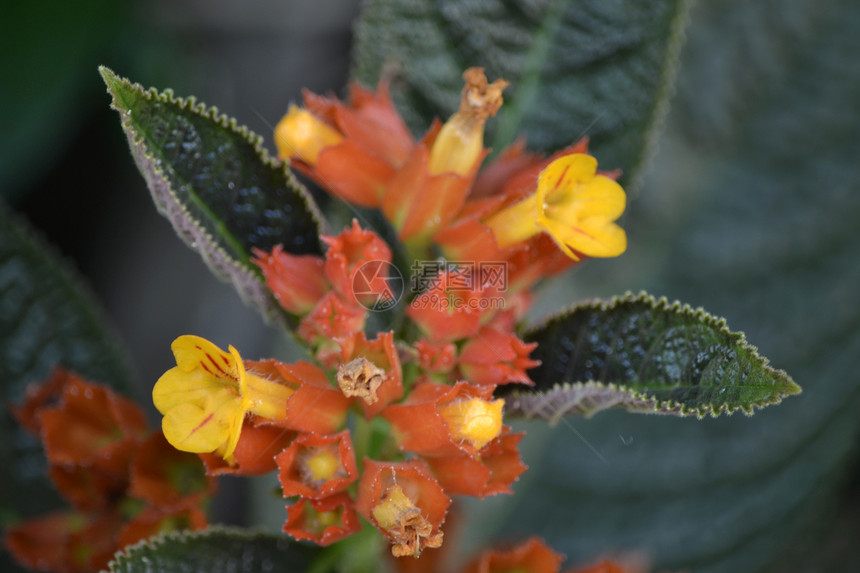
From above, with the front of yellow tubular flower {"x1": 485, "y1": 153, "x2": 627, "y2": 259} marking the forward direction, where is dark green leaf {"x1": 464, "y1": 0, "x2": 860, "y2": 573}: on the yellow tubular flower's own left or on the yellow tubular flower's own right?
on the yellow tubular flower's own left

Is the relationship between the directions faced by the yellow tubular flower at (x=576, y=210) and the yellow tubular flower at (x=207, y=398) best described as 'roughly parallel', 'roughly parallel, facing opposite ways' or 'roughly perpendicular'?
roughly perpendicular

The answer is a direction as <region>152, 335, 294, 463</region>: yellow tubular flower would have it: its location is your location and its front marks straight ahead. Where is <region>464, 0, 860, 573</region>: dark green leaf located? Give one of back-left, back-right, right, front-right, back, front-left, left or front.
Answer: back

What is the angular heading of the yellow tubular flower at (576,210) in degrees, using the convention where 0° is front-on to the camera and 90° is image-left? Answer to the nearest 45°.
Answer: approximately 315°
